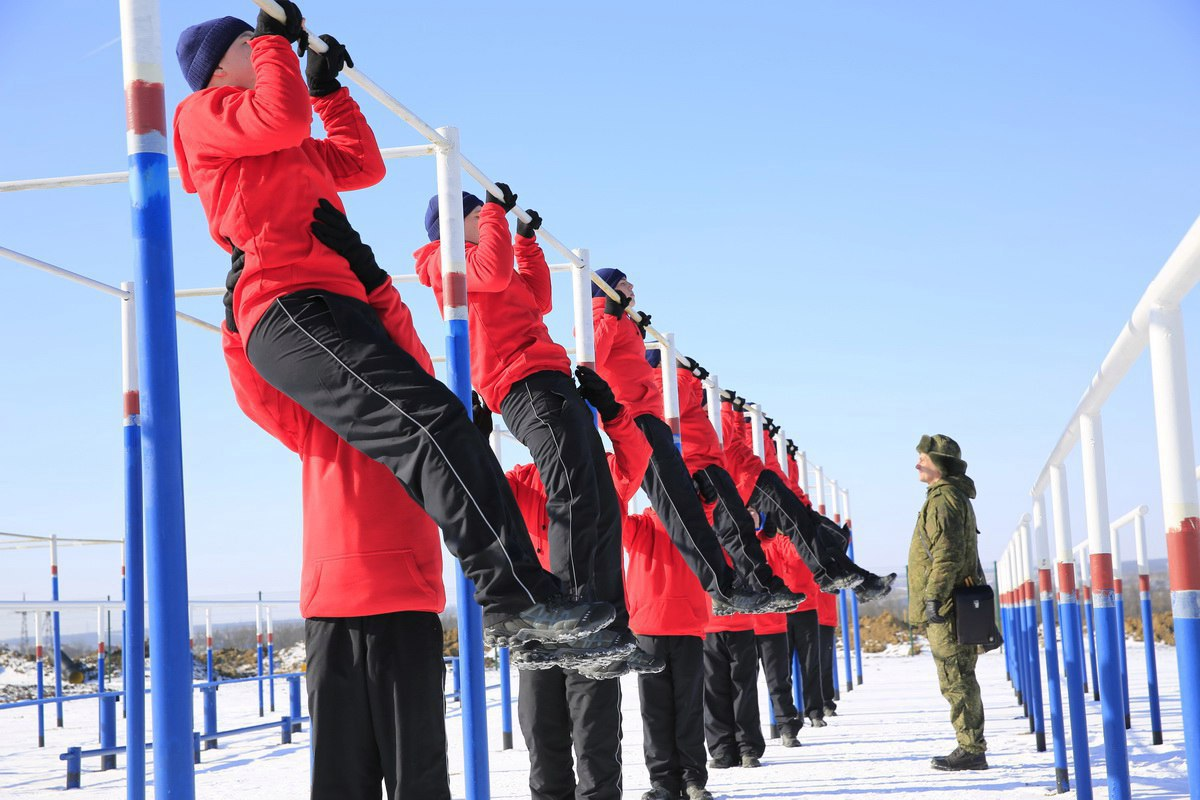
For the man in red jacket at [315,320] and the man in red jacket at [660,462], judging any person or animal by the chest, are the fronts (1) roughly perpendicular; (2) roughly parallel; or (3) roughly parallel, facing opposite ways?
roughly parallel

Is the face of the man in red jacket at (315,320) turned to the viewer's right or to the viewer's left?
to the viewer's right

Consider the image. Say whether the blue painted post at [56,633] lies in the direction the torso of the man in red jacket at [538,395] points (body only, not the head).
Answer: no

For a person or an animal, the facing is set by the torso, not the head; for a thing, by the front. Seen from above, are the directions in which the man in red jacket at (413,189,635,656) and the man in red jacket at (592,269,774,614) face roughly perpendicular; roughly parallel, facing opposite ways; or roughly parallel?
roughly parallel

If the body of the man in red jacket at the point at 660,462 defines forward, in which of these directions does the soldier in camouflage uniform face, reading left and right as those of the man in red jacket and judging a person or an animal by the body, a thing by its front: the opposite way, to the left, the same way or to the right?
the opposite way

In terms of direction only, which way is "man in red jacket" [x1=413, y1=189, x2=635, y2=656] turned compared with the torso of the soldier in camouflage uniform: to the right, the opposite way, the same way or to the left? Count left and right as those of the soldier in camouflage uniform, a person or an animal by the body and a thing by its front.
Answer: the opposite way

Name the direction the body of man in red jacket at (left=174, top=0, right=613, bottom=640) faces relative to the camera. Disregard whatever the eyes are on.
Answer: to the viewer's right

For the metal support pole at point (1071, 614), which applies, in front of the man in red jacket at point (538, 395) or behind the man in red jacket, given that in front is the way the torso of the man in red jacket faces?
in front

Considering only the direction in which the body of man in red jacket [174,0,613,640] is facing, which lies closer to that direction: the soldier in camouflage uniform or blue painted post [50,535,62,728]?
the soldier in camouflage uniform

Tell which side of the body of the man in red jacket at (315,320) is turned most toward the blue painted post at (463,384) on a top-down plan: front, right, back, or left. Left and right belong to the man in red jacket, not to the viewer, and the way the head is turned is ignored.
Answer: left

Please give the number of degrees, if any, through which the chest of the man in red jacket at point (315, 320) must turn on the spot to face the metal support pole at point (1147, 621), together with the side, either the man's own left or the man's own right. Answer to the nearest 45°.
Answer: approximately 45° to the man's own left

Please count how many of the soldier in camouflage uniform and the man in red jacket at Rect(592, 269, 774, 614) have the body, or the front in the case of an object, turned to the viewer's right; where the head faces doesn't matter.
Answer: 1

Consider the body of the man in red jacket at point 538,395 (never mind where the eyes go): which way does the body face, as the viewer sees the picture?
to the viewer's right

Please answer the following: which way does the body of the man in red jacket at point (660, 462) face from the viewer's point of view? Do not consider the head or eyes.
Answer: to the viewer's right

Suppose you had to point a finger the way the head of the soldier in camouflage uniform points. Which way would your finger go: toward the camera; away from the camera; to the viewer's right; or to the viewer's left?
to the viewer's left

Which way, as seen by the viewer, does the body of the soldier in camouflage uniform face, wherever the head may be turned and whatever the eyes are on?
to the viewer's left
